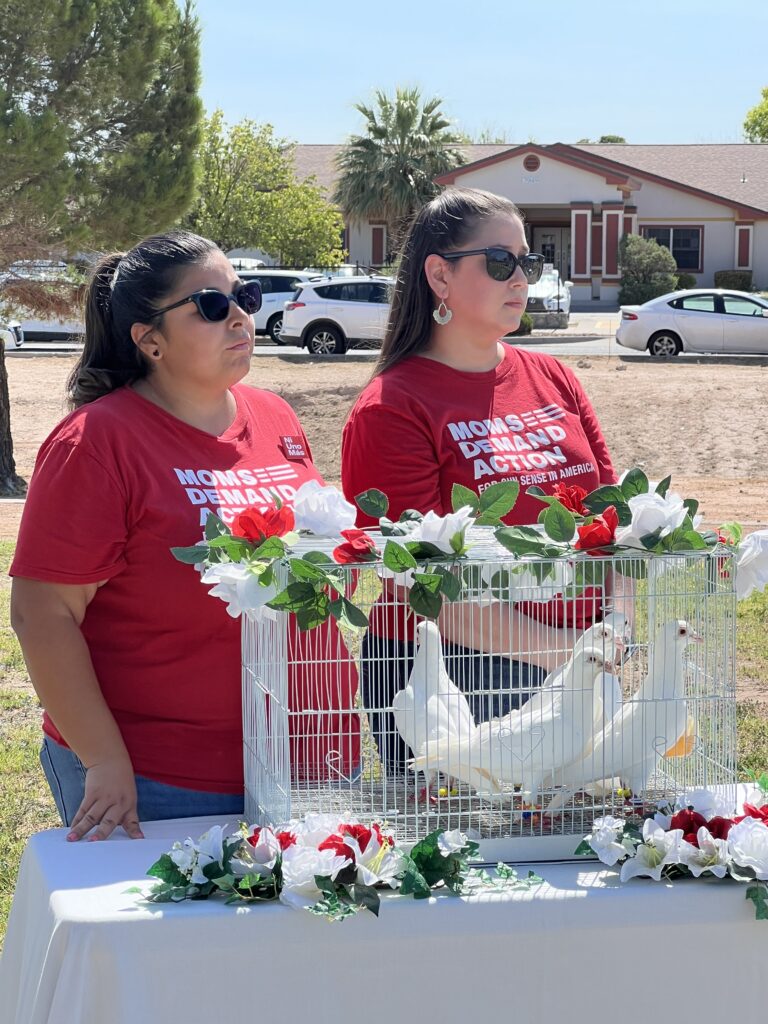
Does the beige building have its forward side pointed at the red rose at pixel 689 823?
yes

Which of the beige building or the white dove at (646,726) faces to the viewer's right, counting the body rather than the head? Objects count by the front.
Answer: the white dove

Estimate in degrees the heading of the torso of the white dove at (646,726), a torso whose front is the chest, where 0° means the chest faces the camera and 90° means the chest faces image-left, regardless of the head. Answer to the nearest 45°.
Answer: approximately 270°

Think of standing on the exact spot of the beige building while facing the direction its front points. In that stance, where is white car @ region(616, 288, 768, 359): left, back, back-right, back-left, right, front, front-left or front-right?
front

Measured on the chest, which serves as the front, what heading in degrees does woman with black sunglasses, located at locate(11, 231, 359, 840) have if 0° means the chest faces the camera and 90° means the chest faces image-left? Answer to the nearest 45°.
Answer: approximately 315°

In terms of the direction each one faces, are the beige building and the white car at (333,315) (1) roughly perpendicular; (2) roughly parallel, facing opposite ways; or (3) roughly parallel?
roughly perpendicular

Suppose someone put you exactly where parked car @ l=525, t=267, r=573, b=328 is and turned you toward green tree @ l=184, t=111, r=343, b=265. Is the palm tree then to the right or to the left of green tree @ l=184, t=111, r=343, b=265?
right

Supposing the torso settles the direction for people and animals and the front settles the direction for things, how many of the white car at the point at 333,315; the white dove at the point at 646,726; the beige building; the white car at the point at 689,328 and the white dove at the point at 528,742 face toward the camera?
1

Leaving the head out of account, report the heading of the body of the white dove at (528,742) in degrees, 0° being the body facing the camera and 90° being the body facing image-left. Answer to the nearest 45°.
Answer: approximately 270°

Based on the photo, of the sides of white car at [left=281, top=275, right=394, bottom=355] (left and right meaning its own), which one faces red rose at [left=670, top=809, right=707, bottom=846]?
right

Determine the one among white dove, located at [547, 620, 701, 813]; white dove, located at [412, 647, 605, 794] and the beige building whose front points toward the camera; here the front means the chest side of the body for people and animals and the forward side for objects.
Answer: the beige building

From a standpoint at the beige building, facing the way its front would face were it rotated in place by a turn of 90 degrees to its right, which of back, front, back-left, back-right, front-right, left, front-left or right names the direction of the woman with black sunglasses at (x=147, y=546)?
left

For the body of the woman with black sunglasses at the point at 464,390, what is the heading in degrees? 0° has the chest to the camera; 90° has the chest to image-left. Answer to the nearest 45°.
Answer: approximately 315°

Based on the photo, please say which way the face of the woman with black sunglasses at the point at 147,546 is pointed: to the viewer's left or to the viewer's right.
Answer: to the viewer's right

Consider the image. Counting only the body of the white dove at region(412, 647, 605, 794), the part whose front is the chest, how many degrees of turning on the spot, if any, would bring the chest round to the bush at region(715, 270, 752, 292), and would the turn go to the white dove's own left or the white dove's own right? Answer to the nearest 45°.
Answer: approximately 90° to the white dove's own left
